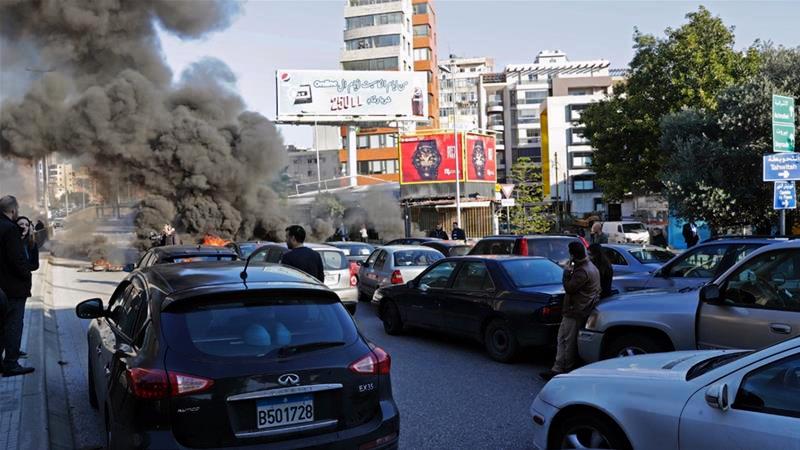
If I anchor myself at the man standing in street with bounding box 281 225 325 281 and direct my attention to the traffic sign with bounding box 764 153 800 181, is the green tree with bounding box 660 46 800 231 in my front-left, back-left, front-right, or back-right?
front-left

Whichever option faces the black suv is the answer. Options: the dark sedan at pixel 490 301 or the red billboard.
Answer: the red billboard

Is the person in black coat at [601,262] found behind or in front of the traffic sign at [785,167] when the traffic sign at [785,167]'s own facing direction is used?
in front

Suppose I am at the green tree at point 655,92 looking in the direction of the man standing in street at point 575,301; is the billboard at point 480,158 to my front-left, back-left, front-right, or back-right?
back-right

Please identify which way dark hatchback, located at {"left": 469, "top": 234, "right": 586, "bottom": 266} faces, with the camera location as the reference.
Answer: facing away from the viewer and to the left of the viewer

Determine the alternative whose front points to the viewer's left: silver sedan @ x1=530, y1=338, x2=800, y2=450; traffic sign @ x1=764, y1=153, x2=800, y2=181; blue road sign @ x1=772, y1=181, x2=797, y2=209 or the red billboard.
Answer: the silver sedan

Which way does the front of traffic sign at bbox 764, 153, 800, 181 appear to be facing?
toward the camera

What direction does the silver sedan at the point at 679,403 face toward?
to the viewer's left

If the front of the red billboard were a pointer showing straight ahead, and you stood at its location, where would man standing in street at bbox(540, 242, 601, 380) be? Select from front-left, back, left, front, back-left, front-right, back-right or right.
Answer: front

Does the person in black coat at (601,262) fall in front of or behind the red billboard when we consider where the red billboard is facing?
in front

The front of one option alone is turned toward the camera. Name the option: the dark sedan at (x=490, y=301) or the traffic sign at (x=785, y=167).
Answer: the traffic sign

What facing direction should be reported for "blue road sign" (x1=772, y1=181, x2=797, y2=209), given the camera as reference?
facing the viewer

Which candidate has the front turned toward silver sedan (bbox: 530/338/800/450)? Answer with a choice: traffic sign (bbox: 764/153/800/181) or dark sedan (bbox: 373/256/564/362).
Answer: the traffic sign

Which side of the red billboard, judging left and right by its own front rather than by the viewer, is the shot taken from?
front

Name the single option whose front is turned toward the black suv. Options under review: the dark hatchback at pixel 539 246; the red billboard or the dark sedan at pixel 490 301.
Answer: the red billboard
